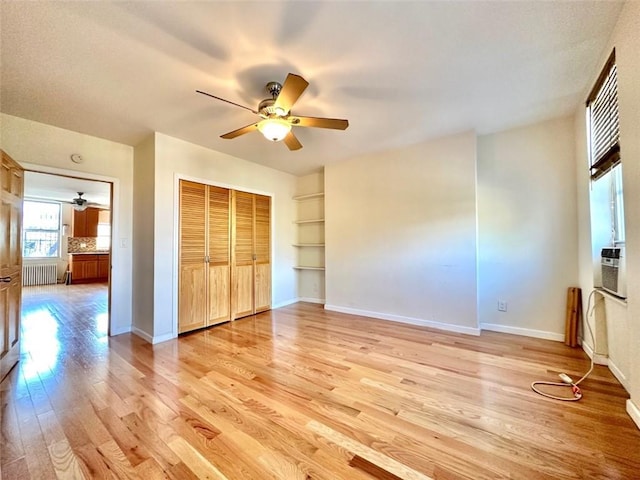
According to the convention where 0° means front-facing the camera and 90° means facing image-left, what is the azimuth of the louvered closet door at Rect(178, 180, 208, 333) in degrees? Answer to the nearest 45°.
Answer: approximately 315°

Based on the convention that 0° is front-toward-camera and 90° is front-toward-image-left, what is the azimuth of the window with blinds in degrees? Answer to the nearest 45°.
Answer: approximately 90°

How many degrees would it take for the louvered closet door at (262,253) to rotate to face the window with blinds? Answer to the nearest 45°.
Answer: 0° — it already faces it

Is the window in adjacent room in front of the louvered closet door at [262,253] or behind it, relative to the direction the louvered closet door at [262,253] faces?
behind

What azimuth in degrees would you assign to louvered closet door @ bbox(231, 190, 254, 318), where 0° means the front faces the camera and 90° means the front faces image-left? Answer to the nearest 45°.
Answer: approximately 315°

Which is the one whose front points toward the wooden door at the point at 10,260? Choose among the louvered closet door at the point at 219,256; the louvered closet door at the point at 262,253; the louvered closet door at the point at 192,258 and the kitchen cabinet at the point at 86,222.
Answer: the kitchen cabinet

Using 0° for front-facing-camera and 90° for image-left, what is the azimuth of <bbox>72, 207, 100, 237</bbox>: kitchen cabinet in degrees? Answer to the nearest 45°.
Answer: approximately 0°

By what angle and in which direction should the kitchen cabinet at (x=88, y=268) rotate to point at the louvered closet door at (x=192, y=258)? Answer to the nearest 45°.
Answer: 0° — it already faces it

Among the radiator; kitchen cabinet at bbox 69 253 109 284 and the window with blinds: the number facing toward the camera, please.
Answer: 2
